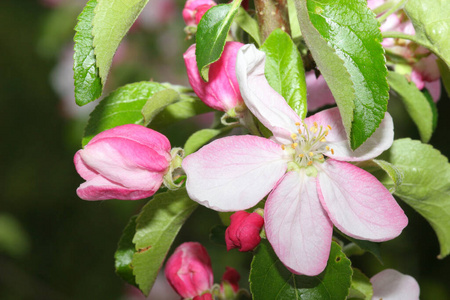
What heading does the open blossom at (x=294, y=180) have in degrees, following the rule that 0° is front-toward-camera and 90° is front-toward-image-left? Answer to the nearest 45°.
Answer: approximately 0°
